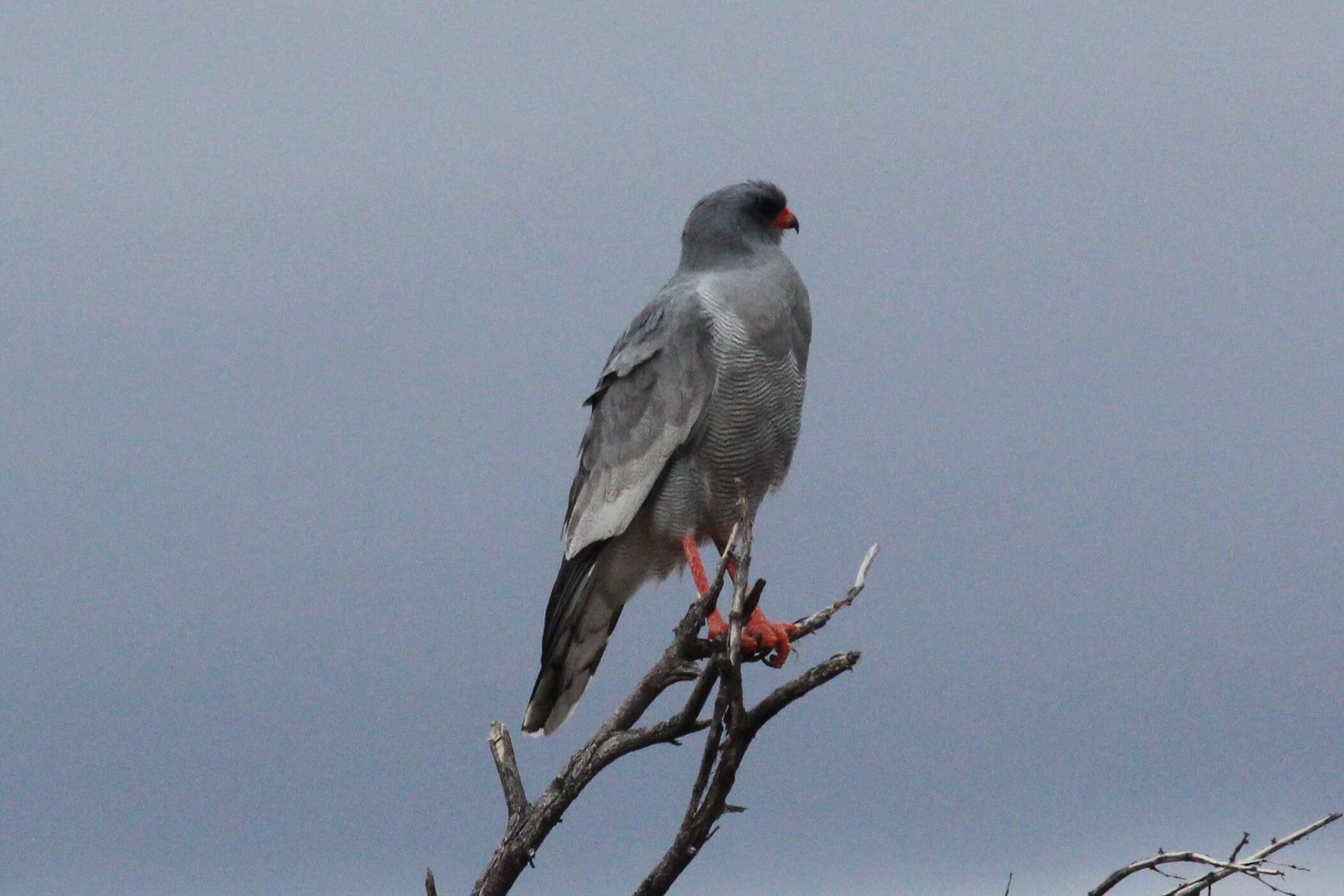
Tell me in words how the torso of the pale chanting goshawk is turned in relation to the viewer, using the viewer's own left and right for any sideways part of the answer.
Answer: facing the viewer and to the right of the viewer
